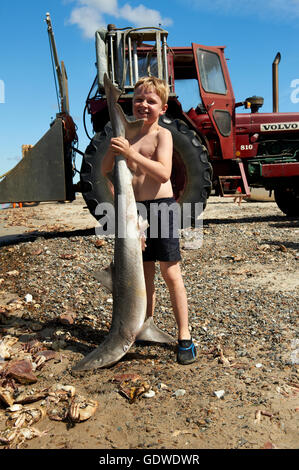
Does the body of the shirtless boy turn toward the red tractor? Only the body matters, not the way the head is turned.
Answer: no

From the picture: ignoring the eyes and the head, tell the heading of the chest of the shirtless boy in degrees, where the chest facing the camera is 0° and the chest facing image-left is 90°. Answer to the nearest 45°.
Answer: approximately 45°

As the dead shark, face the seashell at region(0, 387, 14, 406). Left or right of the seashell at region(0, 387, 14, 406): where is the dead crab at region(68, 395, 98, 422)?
left
